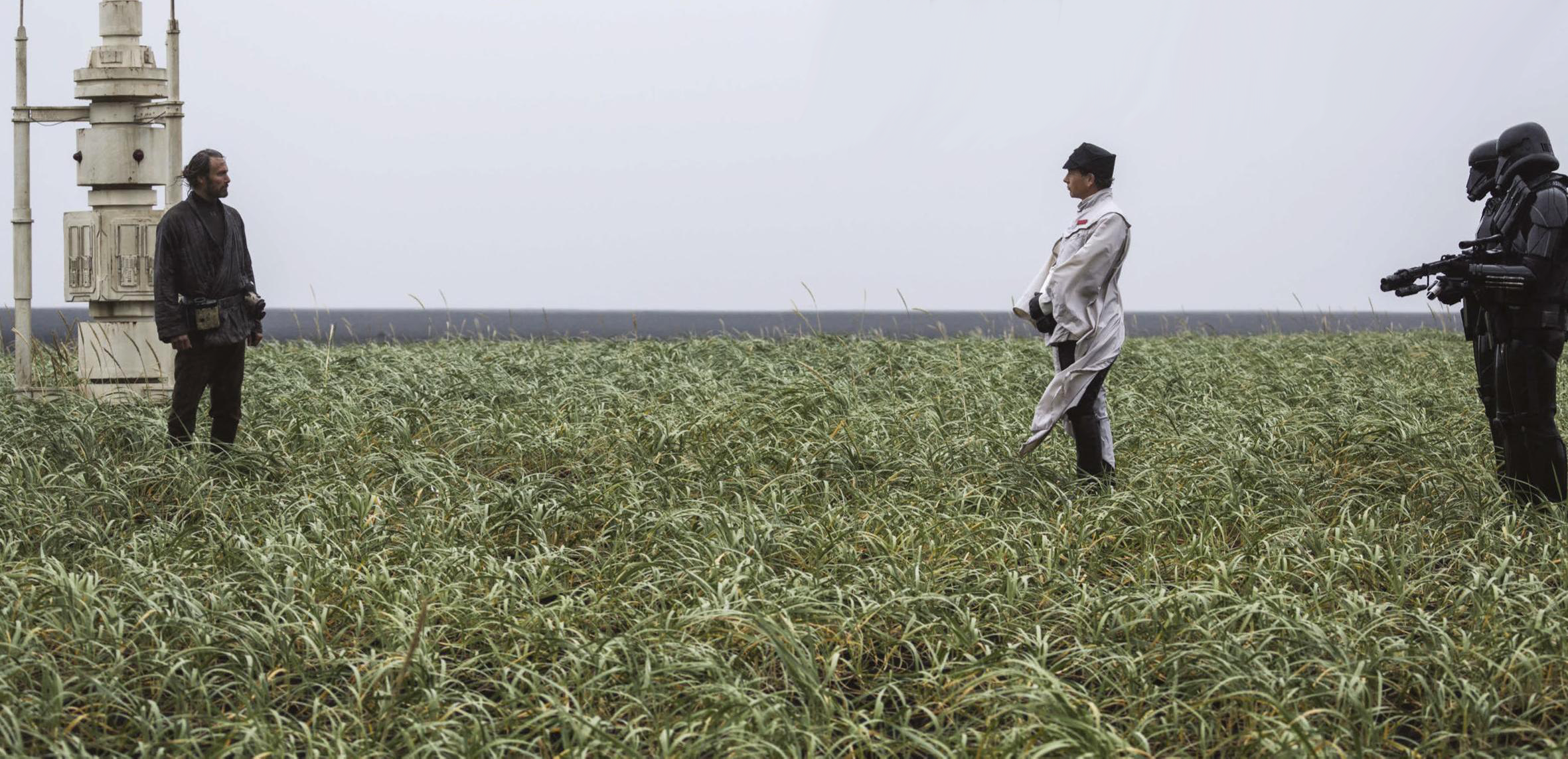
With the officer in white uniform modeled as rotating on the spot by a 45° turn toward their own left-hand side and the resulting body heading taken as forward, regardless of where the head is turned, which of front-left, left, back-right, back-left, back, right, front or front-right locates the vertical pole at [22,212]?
front-right

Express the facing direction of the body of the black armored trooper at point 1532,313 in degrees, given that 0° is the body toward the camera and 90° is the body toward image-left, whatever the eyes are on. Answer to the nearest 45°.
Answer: approximately 90°

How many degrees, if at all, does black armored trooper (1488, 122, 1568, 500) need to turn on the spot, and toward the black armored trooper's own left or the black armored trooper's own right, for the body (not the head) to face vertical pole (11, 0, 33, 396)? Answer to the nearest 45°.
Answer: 0° — they already face it

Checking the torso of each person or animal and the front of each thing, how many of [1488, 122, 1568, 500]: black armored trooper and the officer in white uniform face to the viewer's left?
2

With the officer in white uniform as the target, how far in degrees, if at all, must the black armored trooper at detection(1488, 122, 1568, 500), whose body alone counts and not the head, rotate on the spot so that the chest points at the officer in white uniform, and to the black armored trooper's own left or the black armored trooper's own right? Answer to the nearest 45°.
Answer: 0° — they already face them

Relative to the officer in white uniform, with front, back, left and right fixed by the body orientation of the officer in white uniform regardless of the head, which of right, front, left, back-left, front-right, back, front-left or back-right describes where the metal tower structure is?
front

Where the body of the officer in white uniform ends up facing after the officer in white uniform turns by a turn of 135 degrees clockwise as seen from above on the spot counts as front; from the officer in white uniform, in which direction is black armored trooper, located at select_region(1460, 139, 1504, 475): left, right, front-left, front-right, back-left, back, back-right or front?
front-right

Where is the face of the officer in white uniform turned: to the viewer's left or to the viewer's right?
to the viewer's left

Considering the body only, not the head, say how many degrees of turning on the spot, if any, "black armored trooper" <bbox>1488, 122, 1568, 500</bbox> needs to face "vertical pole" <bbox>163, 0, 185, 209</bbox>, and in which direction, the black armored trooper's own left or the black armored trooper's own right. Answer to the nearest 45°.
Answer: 0° — they already face it

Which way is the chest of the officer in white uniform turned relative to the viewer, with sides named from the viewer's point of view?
facing to the left of the viewer

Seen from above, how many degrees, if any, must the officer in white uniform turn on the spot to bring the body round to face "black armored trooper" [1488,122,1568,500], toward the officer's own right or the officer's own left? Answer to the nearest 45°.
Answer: approximately 180°

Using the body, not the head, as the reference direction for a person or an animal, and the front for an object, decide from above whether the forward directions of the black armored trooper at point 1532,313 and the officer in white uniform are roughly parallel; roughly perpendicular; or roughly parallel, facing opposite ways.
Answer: roughly parallel

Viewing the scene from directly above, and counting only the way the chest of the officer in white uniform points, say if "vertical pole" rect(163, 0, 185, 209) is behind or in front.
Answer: in front
